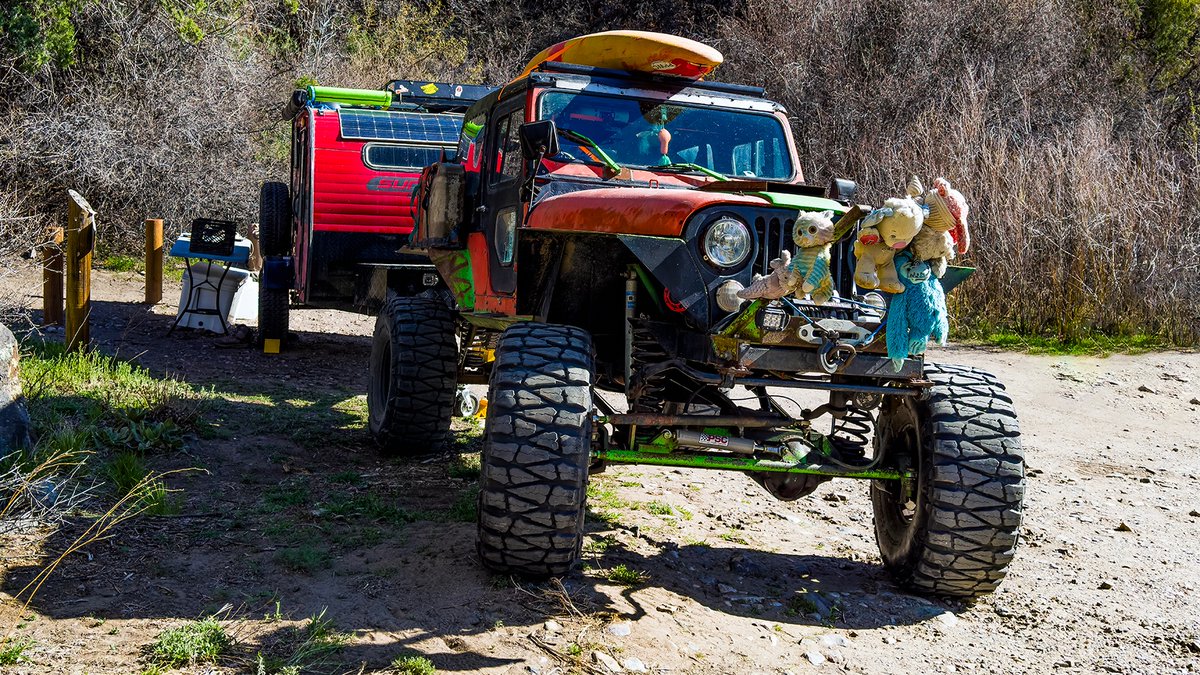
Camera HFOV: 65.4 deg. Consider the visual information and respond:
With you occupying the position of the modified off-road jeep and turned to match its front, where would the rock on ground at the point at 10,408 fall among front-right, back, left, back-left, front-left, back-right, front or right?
back-right

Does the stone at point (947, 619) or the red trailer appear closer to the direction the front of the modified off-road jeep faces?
the stone

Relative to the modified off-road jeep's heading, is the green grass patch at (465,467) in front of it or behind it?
behind

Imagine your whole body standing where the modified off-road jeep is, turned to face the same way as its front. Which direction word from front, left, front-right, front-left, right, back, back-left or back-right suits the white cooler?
back

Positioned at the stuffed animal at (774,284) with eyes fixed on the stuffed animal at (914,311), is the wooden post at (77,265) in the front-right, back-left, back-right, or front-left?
back-left

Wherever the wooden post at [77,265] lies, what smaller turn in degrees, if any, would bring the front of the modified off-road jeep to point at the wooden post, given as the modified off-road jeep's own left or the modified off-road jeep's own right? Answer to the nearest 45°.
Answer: approximately 180°

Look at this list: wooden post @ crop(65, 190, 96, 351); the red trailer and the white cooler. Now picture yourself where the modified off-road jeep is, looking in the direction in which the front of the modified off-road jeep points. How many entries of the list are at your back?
3

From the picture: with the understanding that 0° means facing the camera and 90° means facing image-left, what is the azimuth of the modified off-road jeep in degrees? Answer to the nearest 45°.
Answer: approximately 315°

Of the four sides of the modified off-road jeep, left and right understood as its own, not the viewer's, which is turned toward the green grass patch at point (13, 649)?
right

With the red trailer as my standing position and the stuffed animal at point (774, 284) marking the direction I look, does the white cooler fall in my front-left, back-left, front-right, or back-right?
back-right
